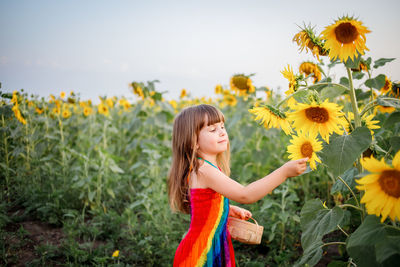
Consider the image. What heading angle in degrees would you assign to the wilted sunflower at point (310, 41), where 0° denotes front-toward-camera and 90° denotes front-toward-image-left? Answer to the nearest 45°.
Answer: approximately 90°

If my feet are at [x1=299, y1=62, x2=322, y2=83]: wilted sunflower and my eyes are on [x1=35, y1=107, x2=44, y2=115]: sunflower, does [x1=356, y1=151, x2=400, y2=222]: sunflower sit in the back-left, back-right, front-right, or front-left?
back-left

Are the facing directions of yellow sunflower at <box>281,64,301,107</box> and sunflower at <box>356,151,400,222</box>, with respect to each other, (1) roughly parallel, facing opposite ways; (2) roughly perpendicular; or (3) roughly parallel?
roughly perpendicular

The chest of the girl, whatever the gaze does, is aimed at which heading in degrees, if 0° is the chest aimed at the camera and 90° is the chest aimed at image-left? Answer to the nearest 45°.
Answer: approximately 270°

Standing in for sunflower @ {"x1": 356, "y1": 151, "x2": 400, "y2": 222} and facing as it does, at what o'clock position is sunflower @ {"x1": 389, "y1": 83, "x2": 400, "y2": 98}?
sunflower @ {"x1": 389, "y1": 83, "x2": 400, "y2": 98} is roughly at 6 o'clock from sunflower @ {"x1": 356, "y1": 151, "x2": 400, "y2": 222}.

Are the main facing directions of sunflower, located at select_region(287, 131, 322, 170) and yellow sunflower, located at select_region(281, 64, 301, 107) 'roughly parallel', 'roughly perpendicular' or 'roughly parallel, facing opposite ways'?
roughly perpendicular
